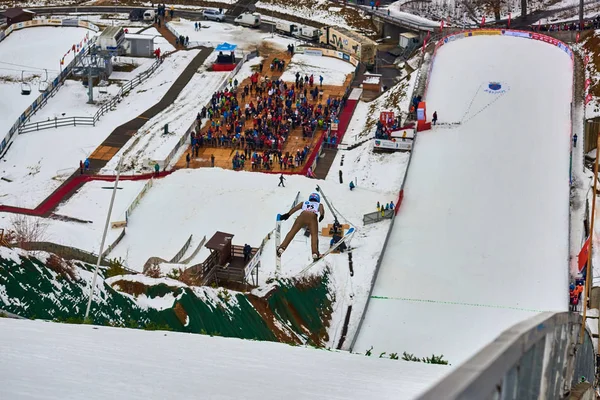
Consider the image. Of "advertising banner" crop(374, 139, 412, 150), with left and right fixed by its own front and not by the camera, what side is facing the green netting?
front

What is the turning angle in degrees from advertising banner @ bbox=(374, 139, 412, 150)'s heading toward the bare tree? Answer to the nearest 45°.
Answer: approximately 45° to its right

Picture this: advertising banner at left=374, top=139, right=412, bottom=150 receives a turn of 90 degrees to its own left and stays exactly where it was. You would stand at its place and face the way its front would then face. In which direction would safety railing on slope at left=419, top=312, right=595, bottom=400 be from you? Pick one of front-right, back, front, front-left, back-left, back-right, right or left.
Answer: right

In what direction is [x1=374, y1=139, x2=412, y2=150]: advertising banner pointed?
toward the camera

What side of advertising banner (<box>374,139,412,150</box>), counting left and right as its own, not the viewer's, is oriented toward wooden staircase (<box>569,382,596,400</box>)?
front

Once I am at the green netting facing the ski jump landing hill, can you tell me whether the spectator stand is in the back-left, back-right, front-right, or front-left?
front-left

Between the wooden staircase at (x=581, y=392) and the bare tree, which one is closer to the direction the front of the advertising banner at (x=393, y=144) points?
the wooden staircase
